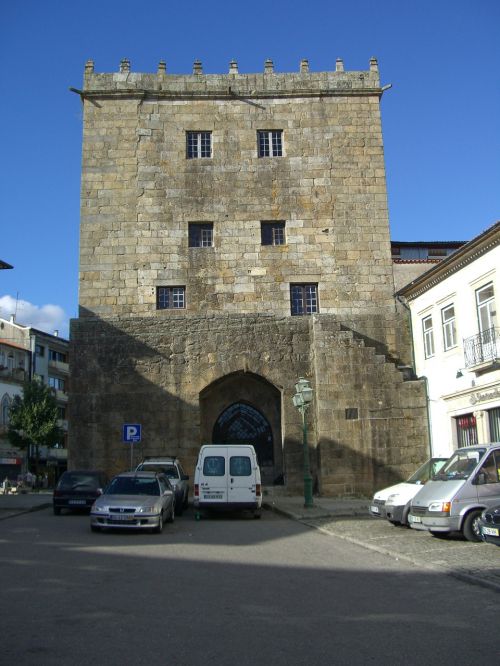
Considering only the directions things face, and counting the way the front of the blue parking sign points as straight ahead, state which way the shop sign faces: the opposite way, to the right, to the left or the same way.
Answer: to the right

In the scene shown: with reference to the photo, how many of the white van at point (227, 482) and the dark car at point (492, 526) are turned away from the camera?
1

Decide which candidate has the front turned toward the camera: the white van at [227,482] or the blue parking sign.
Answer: the blue parking sign

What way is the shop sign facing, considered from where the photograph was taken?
facing the viewer and to the left of the viewer

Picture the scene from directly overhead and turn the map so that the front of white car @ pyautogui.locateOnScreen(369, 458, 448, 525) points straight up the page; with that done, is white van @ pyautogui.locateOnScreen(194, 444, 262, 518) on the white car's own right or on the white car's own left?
on the white car's own right

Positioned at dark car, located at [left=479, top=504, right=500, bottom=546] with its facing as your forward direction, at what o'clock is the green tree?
The green tree is roughly at 3 o'clock from the dark car.

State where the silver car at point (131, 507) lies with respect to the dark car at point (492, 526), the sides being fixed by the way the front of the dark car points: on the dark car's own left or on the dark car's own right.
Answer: on the dark car's own right

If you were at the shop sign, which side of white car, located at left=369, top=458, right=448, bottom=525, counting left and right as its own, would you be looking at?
back

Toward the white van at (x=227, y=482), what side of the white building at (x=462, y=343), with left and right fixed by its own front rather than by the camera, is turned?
front

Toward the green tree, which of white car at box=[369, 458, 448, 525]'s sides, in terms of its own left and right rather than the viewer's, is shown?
right

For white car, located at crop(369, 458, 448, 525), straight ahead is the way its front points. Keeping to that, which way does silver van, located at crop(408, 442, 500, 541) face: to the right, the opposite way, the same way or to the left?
the same way

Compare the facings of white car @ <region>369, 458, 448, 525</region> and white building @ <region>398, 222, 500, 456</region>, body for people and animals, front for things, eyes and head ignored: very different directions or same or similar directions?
same or similar directions

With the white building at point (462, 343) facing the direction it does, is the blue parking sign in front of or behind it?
in front

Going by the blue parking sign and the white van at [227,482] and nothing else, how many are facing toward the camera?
1

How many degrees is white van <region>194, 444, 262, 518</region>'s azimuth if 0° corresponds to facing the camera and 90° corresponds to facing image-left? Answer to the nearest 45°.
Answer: approximately 180°

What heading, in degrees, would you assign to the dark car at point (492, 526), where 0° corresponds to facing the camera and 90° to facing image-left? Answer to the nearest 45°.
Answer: approximately 45°

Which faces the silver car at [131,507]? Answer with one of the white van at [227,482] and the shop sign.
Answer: the shop sign
